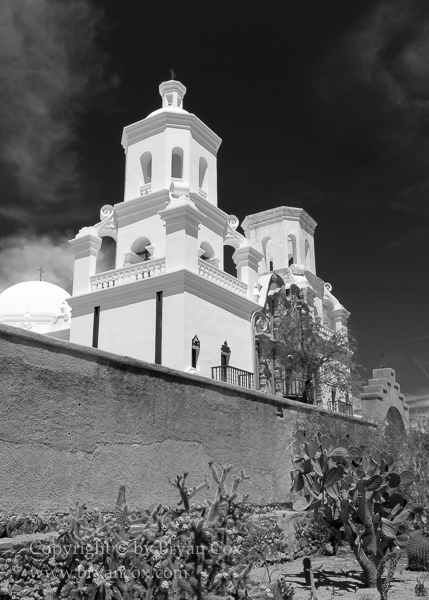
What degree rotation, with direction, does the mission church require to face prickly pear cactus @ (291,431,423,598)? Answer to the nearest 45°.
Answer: approximately 45° to its right

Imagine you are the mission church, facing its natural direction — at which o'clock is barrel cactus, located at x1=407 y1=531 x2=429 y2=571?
The barrel cactus is roughly at 1 o'clock from the mission church.

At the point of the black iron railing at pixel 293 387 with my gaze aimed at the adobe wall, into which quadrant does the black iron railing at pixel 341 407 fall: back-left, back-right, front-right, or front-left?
back-left

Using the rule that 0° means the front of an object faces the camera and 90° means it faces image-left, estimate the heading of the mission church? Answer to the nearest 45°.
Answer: approximately 315°
